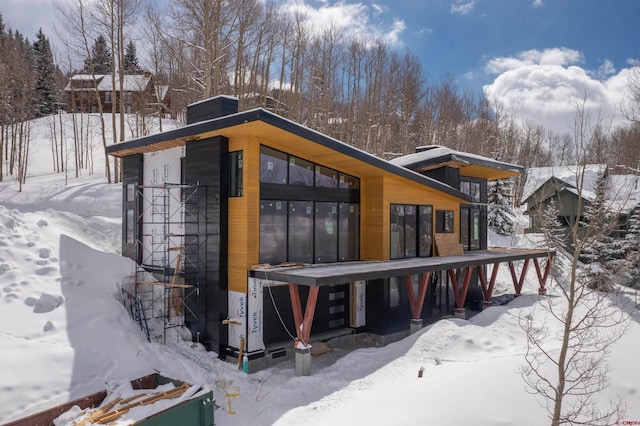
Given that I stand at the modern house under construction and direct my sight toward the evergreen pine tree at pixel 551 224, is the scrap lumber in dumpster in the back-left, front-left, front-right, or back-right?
back-right

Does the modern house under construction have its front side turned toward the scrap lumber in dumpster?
no

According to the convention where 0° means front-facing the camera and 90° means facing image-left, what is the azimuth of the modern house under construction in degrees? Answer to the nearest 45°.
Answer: approximately 315°

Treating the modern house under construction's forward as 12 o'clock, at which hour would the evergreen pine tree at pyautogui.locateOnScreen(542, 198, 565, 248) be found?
The evergreen pine tree is roughly at 10 o'clock from the modern house under construction.
